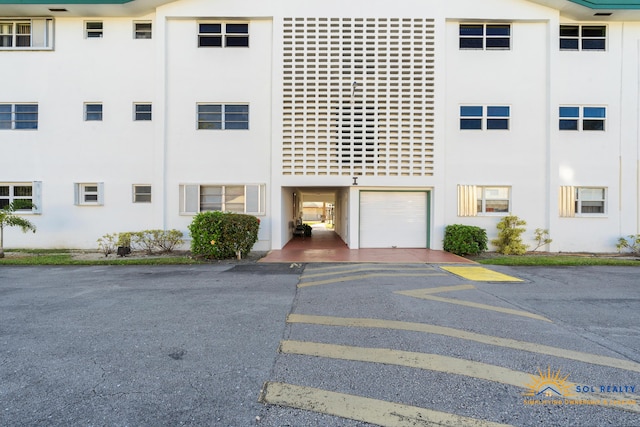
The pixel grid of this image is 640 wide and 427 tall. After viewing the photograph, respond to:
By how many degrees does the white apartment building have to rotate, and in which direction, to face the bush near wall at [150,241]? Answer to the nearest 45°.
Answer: approximately 90° to its right

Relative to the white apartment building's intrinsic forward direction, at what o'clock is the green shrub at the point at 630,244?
The green shrub is roughly at 9 o'clock from the white apartment building.

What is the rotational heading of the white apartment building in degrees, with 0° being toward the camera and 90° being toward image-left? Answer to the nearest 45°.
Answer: approximately 0°

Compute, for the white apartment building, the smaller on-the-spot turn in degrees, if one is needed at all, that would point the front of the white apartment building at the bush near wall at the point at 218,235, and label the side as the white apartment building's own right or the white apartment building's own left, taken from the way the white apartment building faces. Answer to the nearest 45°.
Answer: approximately 45° to the white apartment building's own right

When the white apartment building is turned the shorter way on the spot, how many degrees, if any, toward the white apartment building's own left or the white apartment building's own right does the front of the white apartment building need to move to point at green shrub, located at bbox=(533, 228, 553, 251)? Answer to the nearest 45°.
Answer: approximately 90° to the white apartment building's own left
